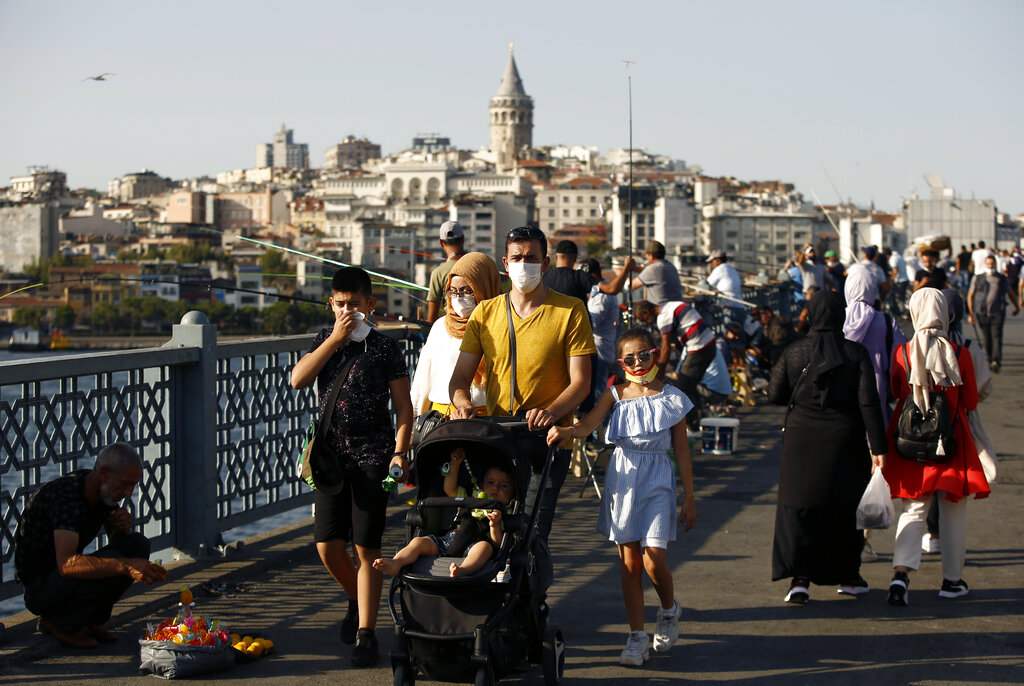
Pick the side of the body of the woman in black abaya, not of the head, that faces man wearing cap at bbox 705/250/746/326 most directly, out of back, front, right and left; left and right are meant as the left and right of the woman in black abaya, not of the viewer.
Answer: front

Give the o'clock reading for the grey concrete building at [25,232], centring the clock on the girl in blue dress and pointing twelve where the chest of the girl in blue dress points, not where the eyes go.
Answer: The grey concrete building is roughly at 5 o'clock from the girl in blue dress.

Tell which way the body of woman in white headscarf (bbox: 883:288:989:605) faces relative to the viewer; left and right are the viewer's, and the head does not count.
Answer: facing away from the viewer

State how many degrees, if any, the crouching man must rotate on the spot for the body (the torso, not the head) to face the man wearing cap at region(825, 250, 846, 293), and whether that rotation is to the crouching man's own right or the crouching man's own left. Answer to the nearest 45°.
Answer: approximately 45° to the crouching man's own left

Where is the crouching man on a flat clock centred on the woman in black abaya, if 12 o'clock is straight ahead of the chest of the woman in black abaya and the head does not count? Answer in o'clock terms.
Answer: The crouching man is roughly at 8 o'clock from the woman in black abaya.

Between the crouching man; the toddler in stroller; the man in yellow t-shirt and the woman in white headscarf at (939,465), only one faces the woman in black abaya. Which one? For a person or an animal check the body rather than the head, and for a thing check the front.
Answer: the crouching man

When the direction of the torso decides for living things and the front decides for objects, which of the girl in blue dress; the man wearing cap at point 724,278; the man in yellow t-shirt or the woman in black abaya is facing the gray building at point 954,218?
the woman in black abaya

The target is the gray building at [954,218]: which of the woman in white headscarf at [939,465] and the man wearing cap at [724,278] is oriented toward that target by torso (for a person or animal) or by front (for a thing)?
the woman in white headscarf

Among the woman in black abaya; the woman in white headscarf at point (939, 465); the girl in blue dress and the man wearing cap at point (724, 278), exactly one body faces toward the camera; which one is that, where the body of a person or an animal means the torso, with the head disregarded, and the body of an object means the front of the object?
the girl in blue dress

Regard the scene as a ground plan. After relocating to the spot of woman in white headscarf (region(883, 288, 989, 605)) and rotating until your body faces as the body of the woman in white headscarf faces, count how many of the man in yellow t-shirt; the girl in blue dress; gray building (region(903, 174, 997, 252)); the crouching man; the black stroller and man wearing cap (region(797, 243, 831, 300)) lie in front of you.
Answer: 2

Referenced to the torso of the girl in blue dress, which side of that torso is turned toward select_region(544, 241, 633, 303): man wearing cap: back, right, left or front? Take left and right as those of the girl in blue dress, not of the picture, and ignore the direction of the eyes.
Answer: back

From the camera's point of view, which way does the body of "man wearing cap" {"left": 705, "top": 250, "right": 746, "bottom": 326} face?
to the viewer's left

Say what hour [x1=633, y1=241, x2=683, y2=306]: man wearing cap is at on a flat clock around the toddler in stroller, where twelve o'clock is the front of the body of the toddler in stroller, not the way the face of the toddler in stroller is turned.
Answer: The man wearing cap is roughly at 5 o'clock from the toddler in stroller.

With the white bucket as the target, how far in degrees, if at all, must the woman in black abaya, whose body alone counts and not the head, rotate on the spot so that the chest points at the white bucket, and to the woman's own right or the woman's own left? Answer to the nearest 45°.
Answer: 0° — they already face it
